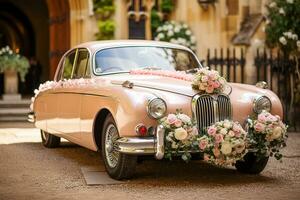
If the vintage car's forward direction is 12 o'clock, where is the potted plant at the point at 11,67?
The potted plant is roughly at 7 o'clock from the vintage car.

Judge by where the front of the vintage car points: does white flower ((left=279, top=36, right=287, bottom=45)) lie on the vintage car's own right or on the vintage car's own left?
on the vintage car's own left

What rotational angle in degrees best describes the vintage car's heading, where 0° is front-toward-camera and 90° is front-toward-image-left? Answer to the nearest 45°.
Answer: approximately 315°

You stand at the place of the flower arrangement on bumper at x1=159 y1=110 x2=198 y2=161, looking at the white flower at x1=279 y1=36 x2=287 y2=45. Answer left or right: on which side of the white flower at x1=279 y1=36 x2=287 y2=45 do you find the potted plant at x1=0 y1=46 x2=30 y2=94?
left

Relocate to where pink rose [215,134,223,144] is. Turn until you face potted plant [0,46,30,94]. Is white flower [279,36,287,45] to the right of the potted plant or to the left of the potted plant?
right
